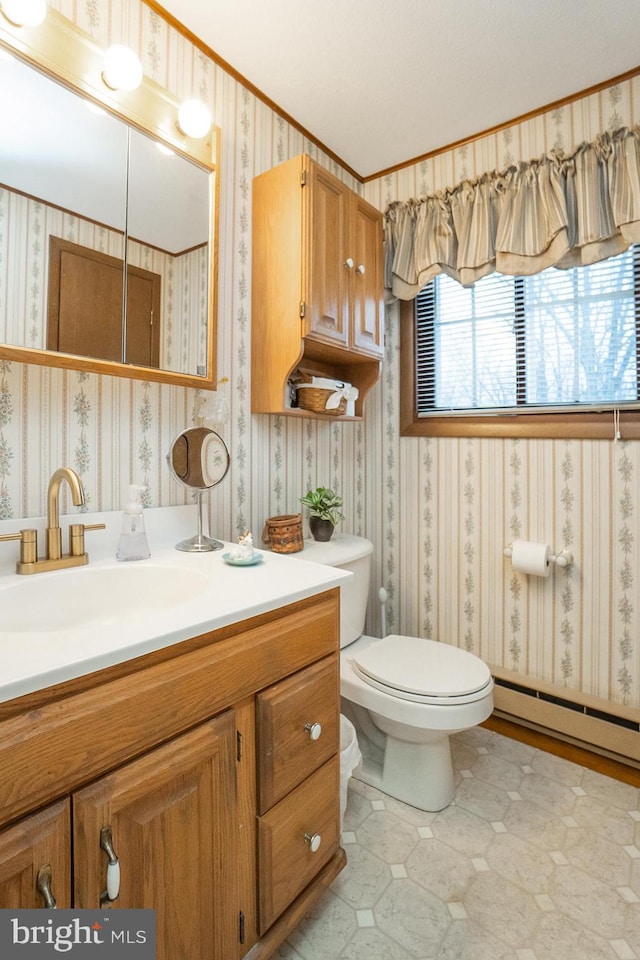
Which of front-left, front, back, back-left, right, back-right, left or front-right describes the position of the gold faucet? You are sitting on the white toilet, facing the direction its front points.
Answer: right

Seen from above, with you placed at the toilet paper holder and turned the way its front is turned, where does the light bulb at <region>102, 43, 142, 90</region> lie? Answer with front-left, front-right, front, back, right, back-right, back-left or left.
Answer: front

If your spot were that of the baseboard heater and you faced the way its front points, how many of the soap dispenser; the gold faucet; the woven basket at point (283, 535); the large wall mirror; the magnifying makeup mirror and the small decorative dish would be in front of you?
6

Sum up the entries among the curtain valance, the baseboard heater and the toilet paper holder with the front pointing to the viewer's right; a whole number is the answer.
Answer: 0

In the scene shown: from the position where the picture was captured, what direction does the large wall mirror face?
facing the viewer and to the right of the viewer

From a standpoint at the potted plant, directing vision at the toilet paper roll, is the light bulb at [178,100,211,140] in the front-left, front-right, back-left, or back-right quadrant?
back-right

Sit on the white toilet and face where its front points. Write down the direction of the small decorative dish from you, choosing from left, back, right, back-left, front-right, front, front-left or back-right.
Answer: right

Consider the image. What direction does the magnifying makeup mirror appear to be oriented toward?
toward the camera

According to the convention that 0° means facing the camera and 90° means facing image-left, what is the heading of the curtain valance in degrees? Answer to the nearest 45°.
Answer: approximately 45°

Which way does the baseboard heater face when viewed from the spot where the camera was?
facing the viewer and to the left of the viewer

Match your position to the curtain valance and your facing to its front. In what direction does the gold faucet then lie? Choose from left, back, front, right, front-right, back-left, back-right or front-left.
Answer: front

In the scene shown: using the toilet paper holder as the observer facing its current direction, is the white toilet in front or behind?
in front

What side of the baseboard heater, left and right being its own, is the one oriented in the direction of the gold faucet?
front
